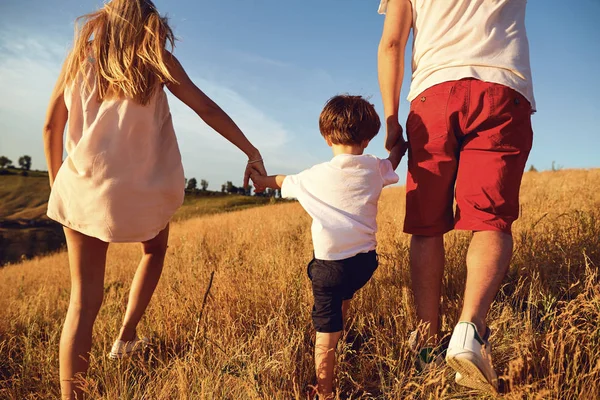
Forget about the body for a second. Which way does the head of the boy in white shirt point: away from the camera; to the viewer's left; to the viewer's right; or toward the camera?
away from the camera

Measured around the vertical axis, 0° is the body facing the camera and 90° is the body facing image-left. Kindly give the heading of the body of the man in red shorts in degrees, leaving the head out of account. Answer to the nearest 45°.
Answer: approximately 180°
